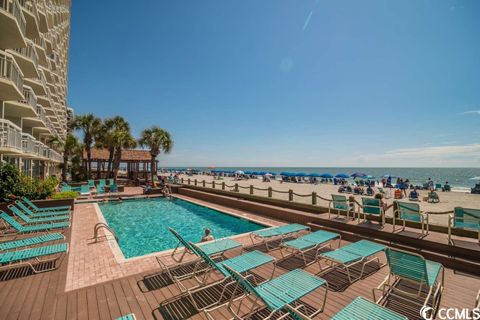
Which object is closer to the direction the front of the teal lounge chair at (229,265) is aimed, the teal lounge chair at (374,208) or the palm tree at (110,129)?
the teal lounge chair

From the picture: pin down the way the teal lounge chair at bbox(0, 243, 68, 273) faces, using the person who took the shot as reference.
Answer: facing to the right of the viewer

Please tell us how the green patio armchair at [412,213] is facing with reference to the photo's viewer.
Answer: facing away from the viewer and to the right of the viewer

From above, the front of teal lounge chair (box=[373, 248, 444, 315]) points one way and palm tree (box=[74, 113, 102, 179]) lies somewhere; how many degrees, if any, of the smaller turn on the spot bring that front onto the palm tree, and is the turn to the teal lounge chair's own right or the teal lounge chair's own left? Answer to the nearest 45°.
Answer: approximately 135° to the teal lounge chair's own left

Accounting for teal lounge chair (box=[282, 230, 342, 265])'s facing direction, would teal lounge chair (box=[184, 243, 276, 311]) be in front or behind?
behind

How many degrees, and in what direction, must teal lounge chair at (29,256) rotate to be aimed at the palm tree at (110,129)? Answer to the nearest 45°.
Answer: approximately 90° to its left

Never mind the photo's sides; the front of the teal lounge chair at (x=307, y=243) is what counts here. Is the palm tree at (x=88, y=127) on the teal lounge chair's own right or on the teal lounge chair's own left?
on the teal lounge chair's own left

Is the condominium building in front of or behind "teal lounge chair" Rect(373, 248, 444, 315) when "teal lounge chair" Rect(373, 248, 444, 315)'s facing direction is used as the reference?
behind
